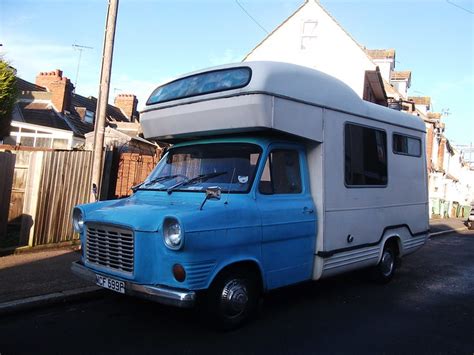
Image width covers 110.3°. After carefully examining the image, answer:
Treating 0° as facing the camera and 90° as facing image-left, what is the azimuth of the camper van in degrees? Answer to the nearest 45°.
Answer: approximately 45°

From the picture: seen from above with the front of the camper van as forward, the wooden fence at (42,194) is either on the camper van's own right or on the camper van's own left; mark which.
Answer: on the camper van's own right

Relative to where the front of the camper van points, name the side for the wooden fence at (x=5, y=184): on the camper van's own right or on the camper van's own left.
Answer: on the camper van's own right
